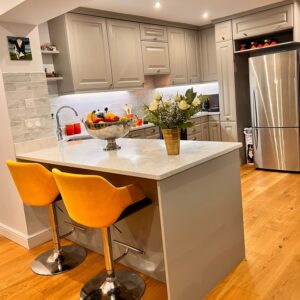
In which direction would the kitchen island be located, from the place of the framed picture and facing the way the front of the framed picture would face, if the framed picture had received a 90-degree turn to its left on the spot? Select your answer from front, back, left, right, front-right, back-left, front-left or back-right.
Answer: front-right

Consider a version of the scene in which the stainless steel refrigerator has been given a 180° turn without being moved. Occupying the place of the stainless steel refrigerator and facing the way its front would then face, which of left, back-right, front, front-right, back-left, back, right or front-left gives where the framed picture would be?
back

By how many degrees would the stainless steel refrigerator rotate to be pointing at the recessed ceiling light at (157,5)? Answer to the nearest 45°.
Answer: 0° — it already faces it

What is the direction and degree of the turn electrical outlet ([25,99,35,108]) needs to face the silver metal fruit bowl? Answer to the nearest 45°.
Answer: approximately 45° to its left

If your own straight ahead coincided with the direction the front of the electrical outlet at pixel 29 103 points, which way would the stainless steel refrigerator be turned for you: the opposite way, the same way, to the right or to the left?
to the right

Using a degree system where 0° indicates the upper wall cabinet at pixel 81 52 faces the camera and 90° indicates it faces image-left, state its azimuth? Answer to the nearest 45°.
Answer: approximately 315°

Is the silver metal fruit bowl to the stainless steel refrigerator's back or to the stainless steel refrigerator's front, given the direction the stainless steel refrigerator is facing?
to the front

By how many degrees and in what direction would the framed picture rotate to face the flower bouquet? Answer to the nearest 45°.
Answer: approximately 45° to its left

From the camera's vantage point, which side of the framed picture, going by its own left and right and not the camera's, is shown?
front
